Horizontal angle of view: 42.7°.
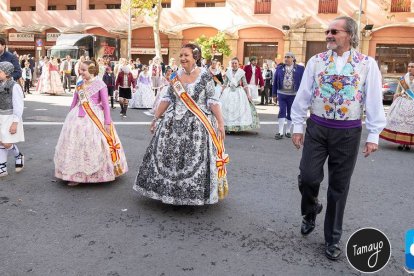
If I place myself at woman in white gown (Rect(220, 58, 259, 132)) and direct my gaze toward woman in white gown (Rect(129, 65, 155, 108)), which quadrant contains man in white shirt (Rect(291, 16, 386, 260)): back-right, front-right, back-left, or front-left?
back-left

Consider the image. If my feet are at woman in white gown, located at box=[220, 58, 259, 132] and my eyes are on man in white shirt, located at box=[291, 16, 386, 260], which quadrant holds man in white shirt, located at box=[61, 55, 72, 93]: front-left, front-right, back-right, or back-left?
back-right

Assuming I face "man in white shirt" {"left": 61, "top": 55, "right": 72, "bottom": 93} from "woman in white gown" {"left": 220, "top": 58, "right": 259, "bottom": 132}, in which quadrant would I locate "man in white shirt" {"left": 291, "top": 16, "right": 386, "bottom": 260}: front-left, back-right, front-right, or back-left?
back-left

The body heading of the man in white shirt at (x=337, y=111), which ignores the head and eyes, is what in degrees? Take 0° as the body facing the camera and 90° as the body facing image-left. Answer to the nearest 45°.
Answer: approximately 0°

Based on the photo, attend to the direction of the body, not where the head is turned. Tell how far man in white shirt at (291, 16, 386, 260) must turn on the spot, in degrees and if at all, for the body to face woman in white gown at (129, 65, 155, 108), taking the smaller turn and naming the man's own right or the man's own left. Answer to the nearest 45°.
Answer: approximately 135° to the man's own right

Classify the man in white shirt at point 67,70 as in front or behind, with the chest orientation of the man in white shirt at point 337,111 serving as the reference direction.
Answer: behind

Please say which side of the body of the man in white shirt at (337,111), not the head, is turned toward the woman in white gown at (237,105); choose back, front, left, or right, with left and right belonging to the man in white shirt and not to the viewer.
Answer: back
